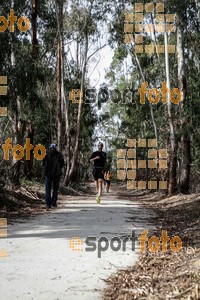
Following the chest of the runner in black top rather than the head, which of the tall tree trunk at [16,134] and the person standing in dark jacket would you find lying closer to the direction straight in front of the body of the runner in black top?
the person standing in dark jacket

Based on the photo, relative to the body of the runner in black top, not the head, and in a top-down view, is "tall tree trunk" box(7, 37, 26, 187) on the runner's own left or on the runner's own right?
on the runner's own right

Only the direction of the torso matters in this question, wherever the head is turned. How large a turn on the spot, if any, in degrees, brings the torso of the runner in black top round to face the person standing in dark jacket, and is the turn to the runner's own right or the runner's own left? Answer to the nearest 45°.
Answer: approximately 45° to the runner's own right

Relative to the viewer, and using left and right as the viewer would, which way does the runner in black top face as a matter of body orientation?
facing the viewer
